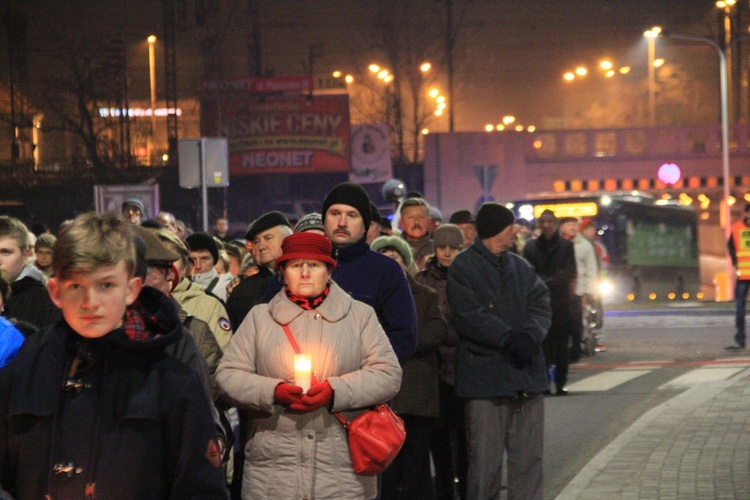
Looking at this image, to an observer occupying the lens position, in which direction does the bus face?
facing the viewer and to the left of the viewer

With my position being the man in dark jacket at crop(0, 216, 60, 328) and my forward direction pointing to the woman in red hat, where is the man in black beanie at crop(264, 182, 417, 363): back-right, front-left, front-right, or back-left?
front-left

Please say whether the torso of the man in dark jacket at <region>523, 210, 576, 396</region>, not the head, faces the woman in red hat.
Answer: yes

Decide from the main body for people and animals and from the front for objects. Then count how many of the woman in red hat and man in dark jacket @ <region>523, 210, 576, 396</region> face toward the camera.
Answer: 2

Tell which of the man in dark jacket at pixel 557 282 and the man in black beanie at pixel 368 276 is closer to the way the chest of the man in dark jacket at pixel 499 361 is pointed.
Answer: the man in black beanie

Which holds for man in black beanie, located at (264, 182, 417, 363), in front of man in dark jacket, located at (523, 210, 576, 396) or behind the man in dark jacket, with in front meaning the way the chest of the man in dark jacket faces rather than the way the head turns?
in front

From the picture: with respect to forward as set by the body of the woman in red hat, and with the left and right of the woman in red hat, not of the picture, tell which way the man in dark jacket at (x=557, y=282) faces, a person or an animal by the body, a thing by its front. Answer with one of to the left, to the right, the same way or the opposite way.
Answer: the same way

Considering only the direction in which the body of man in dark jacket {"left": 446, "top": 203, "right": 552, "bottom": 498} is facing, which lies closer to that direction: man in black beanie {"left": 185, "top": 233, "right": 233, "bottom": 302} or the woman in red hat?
the woman in red hat

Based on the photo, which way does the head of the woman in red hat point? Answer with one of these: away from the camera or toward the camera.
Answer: toward the camera

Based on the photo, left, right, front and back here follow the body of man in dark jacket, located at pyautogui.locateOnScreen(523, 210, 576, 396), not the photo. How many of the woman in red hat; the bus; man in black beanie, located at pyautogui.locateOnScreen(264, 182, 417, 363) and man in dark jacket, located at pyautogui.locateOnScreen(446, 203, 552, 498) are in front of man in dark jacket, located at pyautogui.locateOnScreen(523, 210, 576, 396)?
3

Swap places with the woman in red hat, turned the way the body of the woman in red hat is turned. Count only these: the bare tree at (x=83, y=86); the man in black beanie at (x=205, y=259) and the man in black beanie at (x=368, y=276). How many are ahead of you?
0

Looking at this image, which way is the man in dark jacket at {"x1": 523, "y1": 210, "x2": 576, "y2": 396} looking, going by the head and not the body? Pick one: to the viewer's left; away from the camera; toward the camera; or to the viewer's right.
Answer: toward the camera

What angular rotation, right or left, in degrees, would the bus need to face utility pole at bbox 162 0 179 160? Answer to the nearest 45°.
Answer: approximately 90° to its right

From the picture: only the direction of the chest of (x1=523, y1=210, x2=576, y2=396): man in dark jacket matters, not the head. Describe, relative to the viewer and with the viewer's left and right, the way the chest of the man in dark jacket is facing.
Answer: facing the viewer

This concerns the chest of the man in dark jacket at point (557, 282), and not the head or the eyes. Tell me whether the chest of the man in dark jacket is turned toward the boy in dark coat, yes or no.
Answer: yes

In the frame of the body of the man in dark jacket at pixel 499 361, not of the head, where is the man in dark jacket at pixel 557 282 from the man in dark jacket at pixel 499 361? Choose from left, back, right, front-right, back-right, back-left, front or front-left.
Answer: back-left

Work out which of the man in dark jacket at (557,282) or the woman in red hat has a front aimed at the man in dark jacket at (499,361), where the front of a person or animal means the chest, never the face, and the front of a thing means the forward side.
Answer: the man in dark jacket at (557,282)

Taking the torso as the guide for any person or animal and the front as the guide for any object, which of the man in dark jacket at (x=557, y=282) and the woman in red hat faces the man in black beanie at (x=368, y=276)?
the man in dark jacket

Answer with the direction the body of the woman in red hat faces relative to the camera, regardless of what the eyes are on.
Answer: toward the camera

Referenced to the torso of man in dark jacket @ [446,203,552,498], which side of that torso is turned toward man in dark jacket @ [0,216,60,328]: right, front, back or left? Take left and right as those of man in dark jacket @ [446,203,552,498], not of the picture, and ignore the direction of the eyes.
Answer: right

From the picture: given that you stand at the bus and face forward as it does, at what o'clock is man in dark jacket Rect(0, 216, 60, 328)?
The man in dark jacket is roughly at 11 o'clock from the bus.
